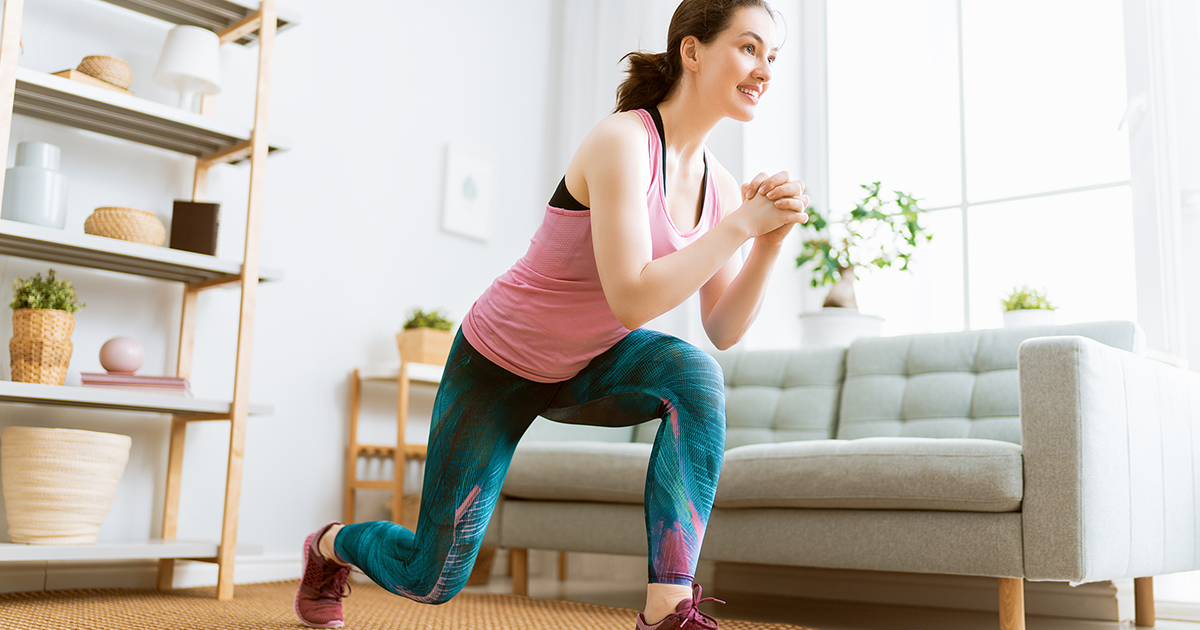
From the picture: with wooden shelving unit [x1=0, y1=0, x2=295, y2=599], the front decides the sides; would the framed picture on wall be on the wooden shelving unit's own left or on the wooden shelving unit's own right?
on the wooden shelving unit's own left

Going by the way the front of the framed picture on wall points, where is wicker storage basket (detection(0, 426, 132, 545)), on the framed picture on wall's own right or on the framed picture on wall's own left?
on the framed picture on wall's own right

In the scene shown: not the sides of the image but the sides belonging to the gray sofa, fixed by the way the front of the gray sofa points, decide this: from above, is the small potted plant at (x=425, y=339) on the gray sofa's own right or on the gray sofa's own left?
on the gray sofa's own right

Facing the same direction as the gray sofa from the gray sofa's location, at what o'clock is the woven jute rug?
The woven jute rug is roughly at 1 o'clock from the gray sofa.

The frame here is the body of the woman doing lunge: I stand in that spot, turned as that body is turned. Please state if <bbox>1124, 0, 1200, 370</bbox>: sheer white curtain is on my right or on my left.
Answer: on my left

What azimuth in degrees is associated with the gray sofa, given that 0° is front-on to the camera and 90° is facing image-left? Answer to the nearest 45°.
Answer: approximately 45°

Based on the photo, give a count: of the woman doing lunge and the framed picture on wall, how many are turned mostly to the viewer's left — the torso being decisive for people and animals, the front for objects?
0

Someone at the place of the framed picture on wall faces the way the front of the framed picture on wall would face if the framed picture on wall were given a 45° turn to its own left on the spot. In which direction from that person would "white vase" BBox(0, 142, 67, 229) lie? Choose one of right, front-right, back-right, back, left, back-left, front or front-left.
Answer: back-right

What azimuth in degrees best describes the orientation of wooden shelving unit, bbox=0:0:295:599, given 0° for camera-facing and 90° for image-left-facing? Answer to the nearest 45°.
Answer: approximately 315°

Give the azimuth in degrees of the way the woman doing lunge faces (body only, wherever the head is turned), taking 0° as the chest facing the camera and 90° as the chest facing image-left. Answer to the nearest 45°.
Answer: approximately 315°

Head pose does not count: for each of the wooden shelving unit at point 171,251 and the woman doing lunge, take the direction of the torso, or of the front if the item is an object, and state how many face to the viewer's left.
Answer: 0
